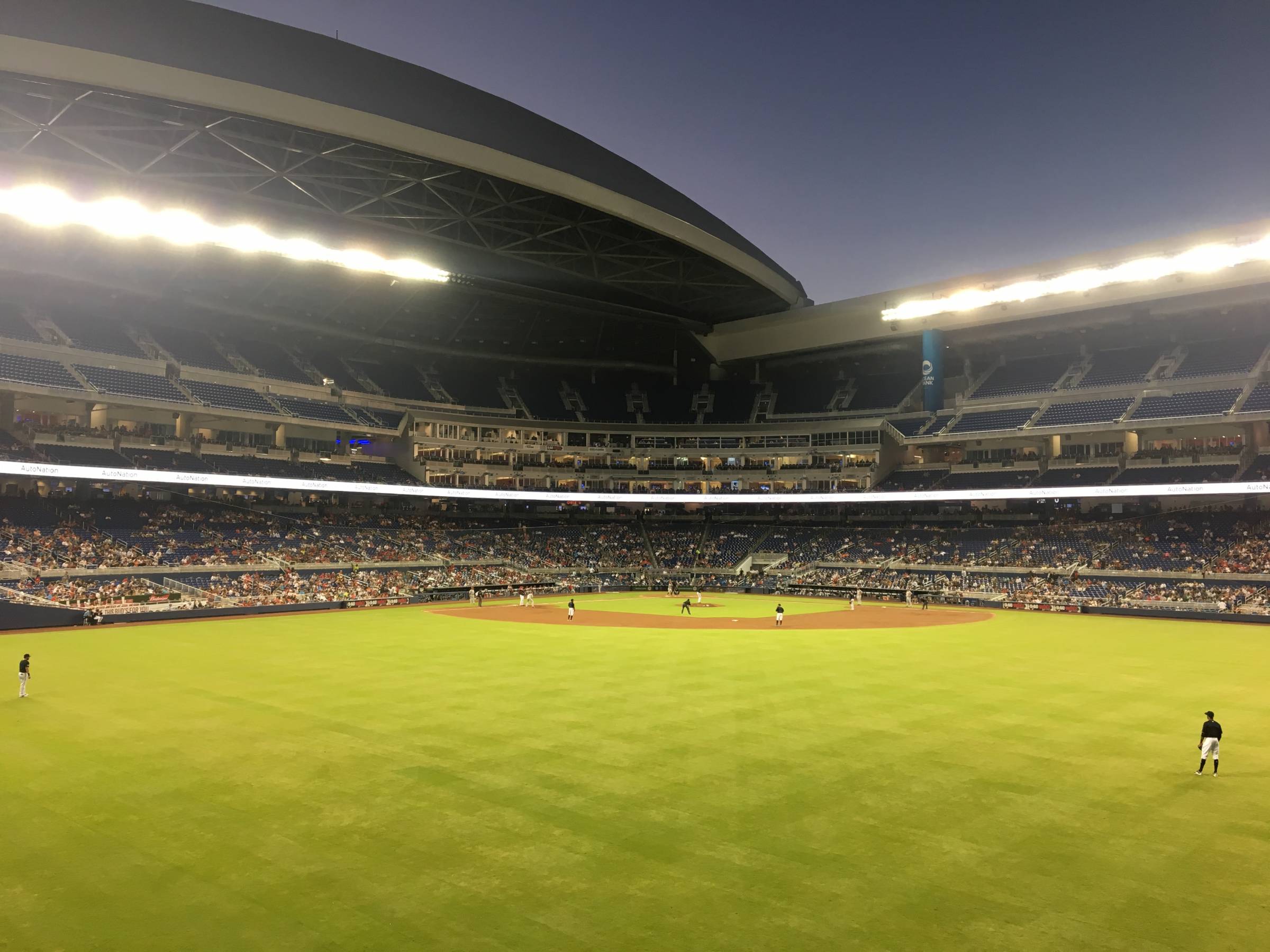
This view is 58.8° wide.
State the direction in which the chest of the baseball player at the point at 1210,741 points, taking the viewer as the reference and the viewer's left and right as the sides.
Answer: facing away from the viewer and to the left of the viewer
